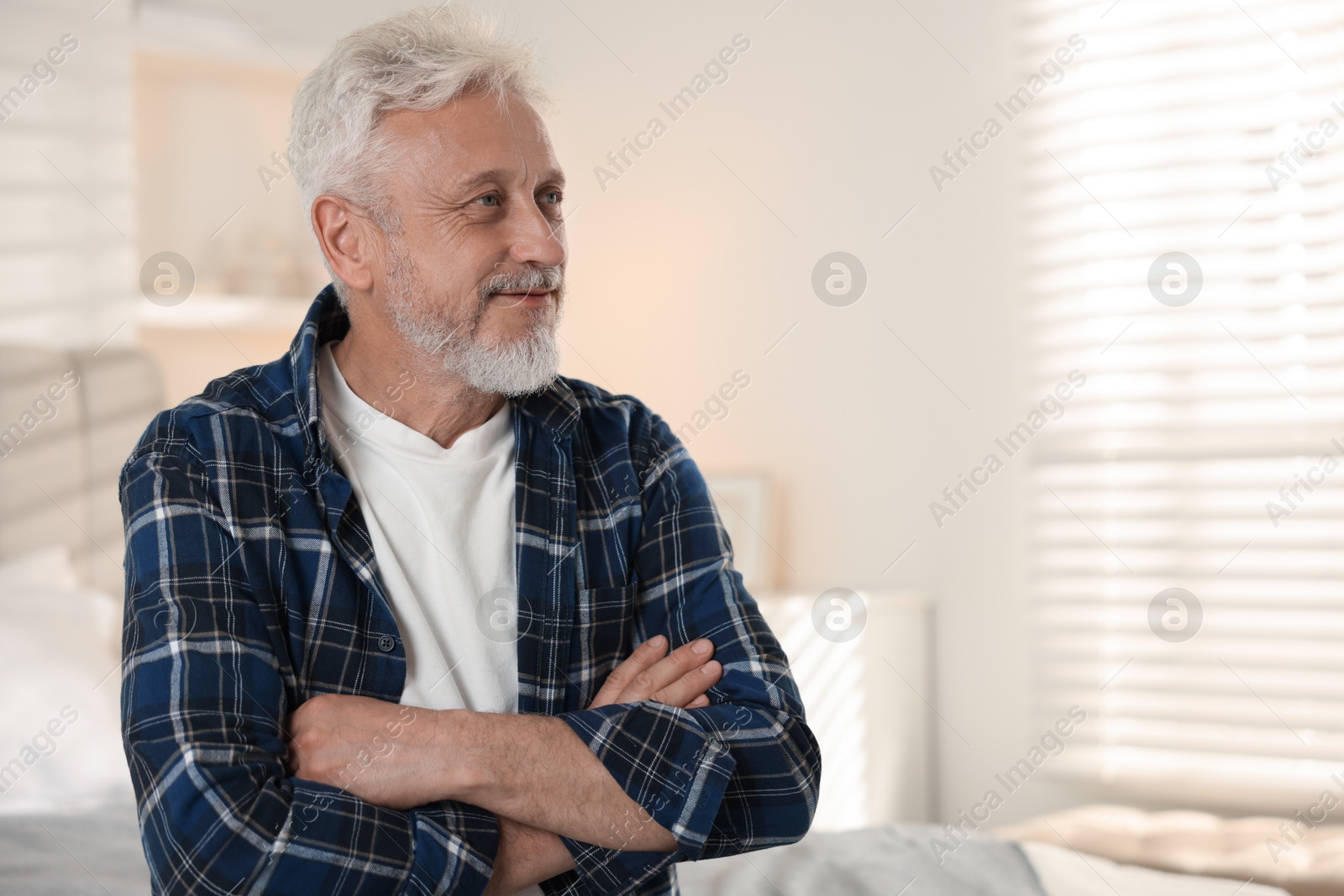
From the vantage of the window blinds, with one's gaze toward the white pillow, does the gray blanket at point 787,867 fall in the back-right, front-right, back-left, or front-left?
front-left

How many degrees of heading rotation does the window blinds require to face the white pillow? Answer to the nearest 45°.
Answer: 0° — it already faces it

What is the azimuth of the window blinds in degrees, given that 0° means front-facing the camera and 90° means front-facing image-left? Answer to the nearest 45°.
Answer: approximately 45°

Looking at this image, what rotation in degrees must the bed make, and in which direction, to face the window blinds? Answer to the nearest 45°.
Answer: approximately 45° to its left

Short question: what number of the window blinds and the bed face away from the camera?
0

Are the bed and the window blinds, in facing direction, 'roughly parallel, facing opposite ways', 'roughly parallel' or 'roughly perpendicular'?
roughly perpendicular

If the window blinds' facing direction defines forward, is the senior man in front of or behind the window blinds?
in front

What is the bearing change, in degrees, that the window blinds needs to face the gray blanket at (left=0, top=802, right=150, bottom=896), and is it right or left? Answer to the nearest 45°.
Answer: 0° — it already faces it

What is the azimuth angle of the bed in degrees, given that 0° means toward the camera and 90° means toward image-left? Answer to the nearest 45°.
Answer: approximately 315°
